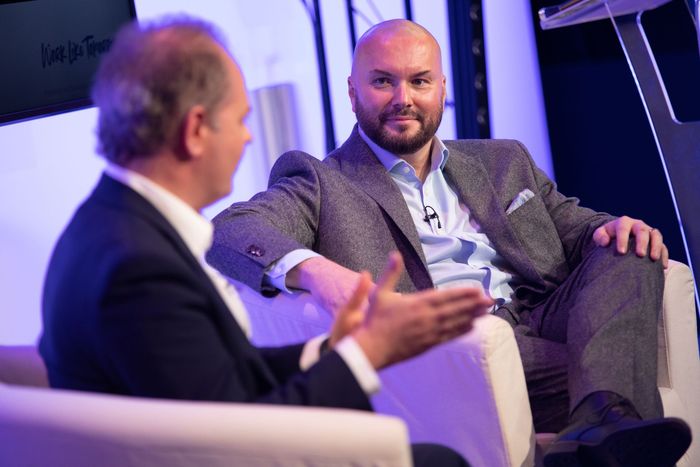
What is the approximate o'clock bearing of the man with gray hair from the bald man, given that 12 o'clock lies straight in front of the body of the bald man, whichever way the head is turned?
The man with gray hair is roughly at 2 o'clock from the bald man.

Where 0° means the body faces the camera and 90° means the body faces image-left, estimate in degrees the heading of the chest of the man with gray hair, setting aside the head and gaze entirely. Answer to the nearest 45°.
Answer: approximately 270°

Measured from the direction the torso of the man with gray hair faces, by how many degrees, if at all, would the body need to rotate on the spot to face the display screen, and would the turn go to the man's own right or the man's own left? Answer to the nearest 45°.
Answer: approximately 90° to the man's own left
